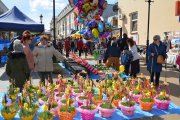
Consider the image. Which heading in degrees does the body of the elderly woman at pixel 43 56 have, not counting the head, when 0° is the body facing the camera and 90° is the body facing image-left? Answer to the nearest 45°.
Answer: approximately 0°

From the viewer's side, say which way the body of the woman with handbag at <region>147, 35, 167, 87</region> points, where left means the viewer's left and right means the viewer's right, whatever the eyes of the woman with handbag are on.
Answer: facing the viewer and to the left of the viewer

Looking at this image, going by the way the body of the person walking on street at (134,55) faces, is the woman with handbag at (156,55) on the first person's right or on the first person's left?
on the first person's left

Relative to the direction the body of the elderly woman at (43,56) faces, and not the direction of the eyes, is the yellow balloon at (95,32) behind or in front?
behind

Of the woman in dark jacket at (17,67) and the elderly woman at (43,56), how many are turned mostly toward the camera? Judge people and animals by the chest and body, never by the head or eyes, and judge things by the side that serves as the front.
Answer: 1

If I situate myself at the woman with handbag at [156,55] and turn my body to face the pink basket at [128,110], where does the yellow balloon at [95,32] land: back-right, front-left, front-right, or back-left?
back-right

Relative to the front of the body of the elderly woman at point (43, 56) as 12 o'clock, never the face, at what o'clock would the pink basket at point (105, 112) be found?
The pink basket is roughly at 11 o'clock from the elderly woman.
